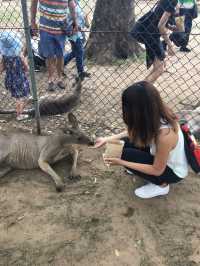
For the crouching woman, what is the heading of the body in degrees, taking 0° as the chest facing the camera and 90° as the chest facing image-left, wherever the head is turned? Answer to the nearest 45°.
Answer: approximately 90°

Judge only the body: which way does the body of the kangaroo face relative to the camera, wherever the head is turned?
to the viewer's right

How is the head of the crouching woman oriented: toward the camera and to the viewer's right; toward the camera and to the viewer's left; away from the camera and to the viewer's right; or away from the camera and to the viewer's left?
away from the camera and to the viewer's left

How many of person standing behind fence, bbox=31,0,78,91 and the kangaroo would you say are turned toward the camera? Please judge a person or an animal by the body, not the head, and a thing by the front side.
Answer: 1

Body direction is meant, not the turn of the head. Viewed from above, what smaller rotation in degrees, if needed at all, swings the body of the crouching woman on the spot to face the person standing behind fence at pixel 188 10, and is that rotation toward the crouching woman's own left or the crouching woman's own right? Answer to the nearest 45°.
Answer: approximately 90° to the crouching woman's own right

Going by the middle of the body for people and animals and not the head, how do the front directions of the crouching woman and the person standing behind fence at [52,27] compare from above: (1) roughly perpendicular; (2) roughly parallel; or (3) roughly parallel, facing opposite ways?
roughly perpendicular

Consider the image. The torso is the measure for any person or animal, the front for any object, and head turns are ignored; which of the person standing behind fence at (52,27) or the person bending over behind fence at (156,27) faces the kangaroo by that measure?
the person standing behind fence at (52,27)

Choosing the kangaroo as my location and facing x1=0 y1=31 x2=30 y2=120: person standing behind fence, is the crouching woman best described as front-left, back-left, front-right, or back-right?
back-right
